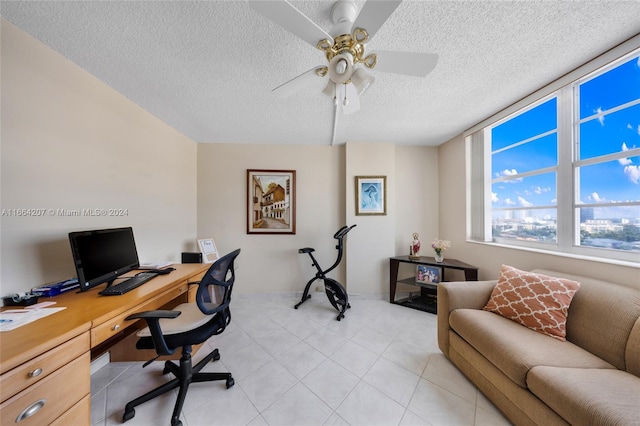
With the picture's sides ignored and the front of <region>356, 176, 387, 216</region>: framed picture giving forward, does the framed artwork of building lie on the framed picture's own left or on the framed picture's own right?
on the framed picture's own right

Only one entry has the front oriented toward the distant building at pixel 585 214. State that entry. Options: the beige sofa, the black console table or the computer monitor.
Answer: the computer monitor

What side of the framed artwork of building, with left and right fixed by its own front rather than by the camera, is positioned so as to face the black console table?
left

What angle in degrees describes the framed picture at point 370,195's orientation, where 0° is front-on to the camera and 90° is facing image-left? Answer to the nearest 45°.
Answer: approximately 0°

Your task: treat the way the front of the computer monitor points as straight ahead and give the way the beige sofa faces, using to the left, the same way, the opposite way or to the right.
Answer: the opposite way

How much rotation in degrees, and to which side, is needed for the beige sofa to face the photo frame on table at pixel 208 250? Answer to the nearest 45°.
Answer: approximately 45° to its right

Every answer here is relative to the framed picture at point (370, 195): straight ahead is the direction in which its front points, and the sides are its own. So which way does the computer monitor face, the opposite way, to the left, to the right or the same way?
to the left

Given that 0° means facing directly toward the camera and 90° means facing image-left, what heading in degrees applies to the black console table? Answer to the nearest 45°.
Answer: approximately 45°

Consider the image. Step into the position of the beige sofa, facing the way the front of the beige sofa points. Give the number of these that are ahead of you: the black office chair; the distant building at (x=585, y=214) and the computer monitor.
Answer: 2

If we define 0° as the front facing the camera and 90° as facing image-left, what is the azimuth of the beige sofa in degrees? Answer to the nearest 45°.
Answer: approximately 45°

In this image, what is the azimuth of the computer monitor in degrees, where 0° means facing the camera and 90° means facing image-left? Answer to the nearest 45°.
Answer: approximately 315°

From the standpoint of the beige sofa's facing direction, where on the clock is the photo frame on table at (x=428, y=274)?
The photo frame on table is roughly at 3 o'clock from the beige sofa.

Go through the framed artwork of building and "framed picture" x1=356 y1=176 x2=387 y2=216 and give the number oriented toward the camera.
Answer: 2
